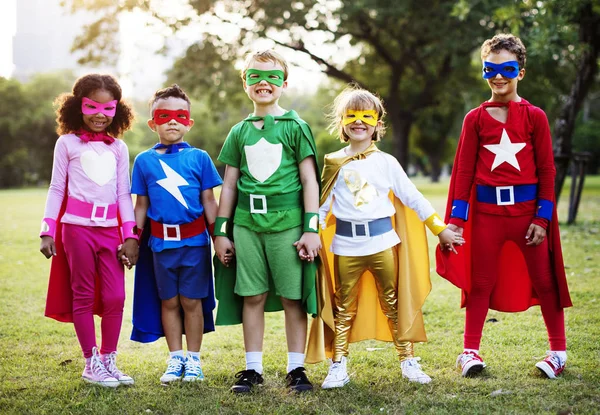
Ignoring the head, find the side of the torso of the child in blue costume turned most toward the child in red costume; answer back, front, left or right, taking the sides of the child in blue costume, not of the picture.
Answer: left

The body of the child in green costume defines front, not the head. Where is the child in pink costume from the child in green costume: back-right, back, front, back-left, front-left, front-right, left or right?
right

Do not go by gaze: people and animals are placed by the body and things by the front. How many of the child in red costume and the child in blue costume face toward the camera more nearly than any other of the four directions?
2

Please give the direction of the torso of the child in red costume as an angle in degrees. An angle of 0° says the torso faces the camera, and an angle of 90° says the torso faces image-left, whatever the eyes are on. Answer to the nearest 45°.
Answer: approximately 0°

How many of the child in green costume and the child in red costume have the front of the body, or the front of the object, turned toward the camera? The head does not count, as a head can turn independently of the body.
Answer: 2

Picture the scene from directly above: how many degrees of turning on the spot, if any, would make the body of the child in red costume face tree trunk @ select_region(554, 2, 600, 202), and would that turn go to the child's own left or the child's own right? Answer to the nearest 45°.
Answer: approximately 180°

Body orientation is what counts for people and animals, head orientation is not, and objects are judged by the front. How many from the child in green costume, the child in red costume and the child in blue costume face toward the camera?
3

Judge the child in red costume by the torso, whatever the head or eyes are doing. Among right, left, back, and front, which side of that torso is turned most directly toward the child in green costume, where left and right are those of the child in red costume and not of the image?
right

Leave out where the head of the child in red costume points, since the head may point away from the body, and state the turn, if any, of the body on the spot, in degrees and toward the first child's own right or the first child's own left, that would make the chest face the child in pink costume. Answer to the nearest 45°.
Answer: approximately 90° to the first child's own right

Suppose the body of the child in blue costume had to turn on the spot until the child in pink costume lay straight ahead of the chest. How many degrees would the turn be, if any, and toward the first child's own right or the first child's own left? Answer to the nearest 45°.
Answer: approximately 90° to the first child's own right

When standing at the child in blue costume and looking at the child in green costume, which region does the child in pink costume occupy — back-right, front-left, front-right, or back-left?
back-right

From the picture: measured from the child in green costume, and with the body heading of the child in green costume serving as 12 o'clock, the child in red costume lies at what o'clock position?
The child in red costume is roughly at 9 o'clock from the child in green costume.
